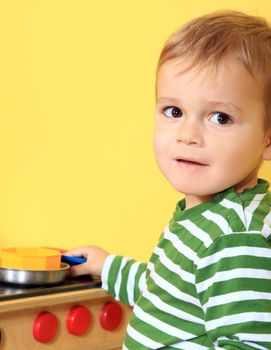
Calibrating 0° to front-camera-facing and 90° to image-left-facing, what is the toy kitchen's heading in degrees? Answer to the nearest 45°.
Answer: approximately 315°
